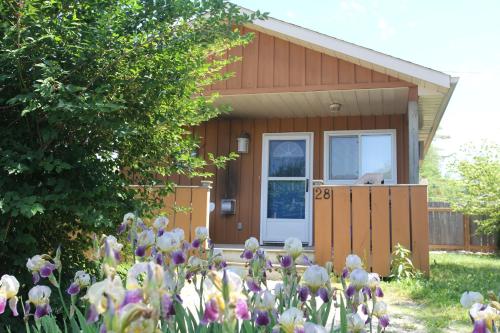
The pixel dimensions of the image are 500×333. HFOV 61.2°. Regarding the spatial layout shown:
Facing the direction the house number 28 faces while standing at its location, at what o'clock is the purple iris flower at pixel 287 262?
The purple iris flower is roughly at 12 o'clock from the house number 28.

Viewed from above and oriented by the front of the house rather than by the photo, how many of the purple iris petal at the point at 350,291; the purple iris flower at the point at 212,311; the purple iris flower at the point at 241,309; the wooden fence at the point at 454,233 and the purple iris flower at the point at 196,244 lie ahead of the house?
4

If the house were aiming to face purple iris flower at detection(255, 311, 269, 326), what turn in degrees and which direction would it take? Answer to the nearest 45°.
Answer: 0° — it already faces it

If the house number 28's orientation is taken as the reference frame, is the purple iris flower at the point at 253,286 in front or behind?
in front

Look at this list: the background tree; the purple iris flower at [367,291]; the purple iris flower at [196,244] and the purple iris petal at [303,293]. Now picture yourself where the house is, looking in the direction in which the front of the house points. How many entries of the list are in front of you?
3

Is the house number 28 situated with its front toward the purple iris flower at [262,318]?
yes

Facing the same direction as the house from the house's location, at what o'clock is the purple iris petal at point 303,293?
The purple iris petal is roughly at 12 o'clock from the house.

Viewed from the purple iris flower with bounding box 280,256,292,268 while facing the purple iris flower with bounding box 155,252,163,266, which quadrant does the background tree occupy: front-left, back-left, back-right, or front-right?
back-right

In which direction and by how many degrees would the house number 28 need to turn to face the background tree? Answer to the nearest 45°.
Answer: approximately 135° to its left

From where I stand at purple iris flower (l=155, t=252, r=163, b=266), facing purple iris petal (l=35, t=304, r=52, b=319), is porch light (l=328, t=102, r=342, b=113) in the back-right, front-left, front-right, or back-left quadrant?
back-right

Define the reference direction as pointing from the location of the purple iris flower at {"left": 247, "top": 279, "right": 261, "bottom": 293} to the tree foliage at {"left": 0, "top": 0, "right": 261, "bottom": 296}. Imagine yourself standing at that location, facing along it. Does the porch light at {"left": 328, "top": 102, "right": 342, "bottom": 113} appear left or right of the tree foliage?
right

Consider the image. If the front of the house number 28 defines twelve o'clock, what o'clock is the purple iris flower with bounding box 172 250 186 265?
The purple iris flower is roughly at 12 o'clock from the house number 28.

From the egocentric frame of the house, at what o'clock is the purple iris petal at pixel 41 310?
The purple iris petal is roughly at 12 o'clock from the house.

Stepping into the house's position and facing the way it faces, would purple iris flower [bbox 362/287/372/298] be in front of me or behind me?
in front

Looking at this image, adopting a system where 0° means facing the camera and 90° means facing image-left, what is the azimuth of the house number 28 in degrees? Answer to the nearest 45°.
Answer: approximately 0°

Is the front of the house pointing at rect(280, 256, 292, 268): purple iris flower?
yes

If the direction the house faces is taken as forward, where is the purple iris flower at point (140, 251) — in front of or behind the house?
in front
